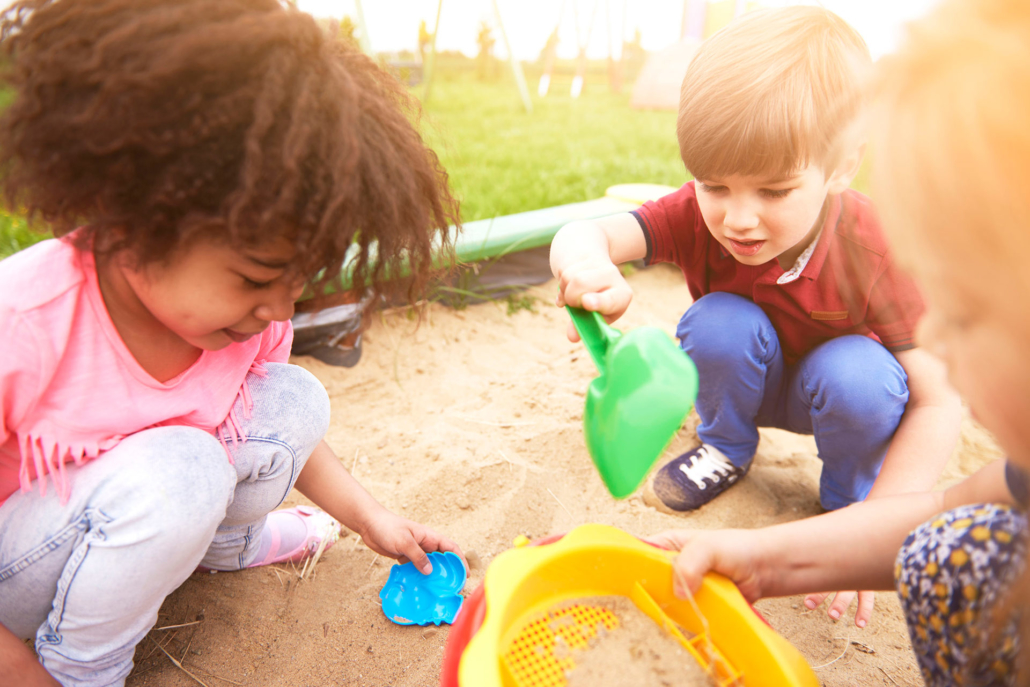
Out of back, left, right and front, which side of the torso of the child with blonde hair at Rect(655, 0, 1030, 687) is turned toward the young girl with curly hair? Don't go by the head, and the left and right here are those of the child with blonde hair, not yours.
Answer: front

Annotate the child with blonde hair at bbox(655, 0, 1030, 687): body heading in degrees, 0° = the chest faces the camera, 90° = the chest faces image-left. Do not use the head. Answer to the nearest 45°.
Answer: approximately 90°

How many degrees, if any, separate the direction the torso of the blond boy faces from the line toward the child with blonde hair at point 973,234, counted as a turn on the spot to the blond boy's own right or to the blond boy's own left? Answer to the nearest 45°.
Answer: approximately 45° to the blond boy's own left

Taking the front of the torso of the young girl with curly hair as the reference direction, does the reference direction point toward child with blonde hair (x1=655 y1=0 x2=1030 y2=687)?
yes

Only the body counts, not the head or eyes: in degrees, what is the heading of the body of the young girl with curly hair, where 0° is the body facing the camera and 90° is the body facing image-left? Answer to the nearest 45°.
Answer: approximately 315°

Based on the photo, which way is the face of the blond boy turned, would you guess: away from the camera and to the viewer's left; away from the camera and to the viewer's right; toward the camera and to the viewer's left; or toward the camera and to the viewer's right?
toward the camera and to the viewer's left

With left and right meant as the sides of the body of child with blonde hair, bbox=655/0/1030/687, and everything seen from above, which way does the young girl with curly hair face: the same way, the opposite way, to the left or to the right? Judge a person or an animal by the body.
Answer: the opposite way

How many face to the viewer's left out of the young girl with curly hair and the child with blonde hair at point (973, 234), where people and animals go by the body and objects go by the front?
1
